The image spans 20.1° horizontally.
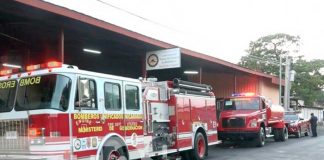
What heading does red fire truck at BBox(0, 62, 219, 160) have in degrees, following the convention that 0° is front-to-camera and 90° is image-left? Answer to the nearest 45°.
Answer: approximately 45°

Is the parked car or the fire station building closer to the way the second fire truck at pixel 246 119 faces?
the fire station building

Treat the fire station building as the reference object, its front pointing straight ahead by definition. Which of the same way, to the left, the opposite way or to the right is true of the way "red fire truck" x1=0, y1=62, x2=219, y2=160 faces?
to the right

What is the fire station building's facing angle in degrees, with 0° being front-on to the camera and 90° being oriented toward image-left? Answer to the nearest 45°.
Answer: approximately 315°

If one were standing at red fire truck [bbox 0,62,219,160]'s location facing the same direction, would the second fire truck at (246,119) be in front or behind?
behind
